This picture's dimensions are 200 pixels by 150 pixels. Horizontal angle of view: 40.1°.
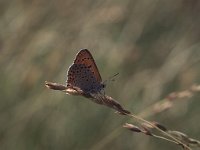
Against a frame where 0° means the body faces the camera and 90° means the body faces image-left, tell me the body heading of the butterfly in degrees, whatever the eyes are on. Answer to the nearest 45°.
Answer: approximately 270°
